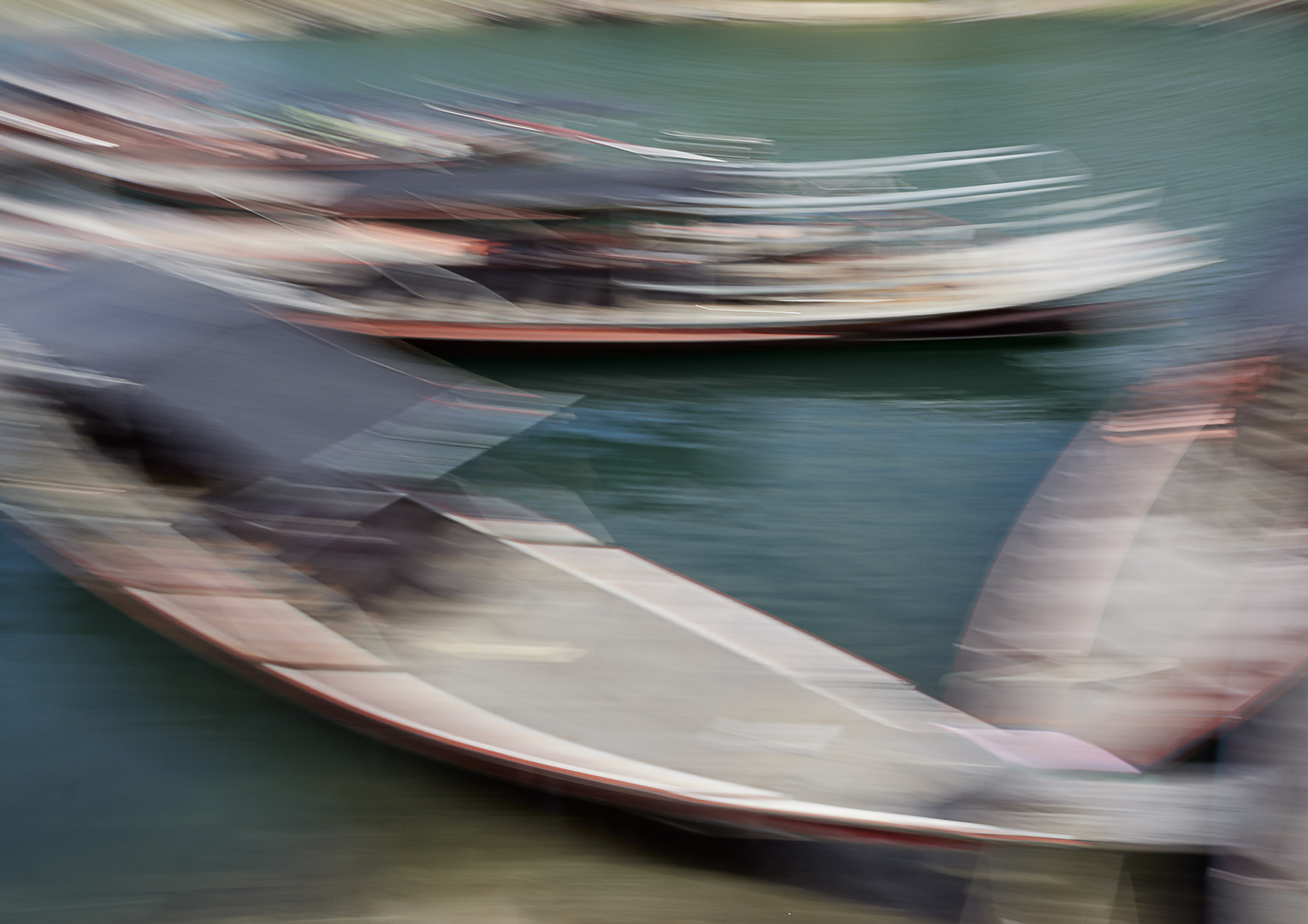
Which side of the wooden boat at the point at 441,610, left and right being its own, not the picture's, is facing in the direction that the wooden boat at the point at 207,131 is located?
back

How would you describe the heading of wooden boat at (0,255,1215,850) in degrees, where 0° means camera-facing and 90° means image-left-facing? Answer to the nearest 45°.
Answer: approximately 315°

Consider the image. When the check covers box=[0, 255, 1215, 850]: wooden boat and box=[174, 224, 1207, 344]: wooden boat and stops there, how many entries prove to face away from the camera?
0

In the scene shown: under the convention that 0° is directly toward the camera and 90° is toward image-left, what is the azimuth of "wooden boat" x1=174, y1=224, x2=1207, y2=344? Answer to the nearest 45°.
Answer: approximately 270°
